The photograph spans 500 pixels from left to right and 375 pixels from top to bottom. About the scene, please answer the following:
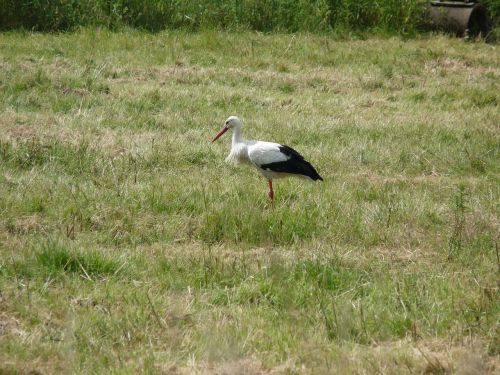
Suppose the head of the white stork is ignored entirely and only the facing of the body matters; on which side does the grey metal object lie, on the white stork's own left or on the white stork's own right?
on the white stork's own right

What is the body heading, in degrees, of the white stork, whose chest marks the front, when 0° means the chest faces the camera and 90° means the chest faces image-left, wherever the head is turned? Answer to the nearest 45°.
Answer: approximately 90°
